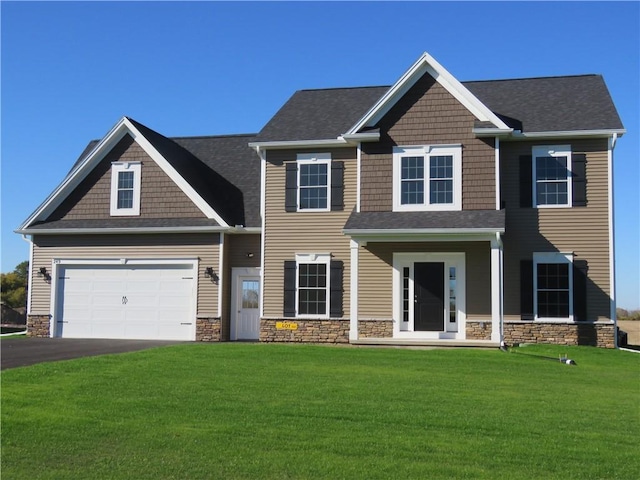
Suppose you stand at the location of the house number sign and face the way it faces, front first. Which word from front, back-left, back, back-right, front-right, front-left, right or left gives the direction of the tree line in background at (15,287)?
back-right

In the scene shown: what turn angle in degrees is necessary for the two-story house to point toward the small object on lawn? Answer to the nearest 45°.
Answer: approximately 45° to its left

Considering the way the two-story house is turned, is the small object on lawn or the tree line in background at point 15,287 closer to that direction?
the small object on lawn

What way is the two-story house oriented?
toward the camera

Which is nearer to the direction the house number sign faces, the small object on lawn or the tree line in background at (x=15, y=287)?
the small object on lawn

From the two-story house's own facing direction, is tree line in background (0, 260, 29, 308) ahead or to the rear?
to the rear

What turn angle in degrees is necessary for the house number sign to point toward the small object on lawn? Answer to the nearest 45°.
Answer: approximately 45° to its left
